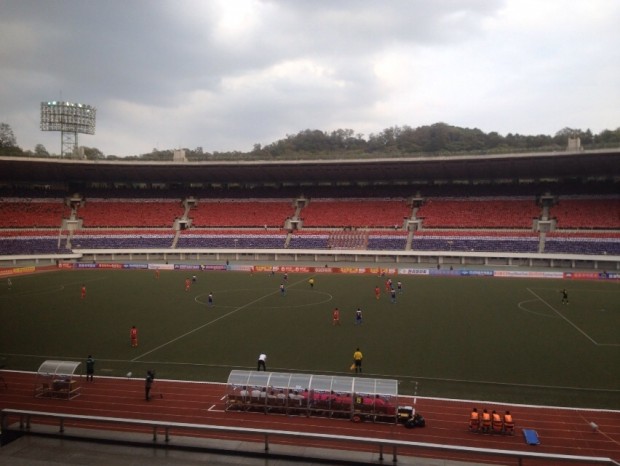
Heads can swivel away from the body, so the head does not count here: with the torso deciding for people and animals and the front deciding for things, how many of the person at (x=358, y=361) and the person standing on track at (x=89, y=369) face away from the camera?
2

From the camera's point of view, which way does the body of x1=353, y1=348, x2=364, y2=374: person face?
away from the camera

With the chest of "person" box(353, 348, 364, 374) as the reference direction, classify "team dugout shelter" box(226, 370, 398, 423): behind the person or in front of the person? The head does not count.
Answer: behind

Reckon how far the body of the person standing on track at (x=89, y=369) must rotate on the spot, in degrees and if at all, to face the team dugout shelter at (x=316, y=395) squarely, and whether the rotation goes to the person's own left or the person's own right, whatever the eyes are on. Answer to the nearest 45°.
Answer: approximately 135° to the person's own right

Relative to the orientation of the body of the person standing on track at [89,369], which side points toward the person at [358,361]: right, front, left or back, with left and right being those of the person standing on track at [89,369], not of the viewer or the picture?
right

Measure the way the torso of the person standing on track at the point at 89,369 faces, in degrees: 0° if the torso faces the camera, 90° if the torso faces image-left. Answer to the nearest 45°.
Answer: approximately 180°

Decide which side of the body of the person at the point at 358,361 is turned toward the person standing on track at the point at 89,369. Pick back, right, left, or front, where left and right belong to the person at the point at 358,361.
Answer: left
